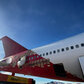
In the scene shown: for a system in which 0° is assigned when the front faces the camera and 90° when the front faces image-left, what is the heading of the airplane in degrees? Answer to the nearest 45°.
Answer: approximately 315°
